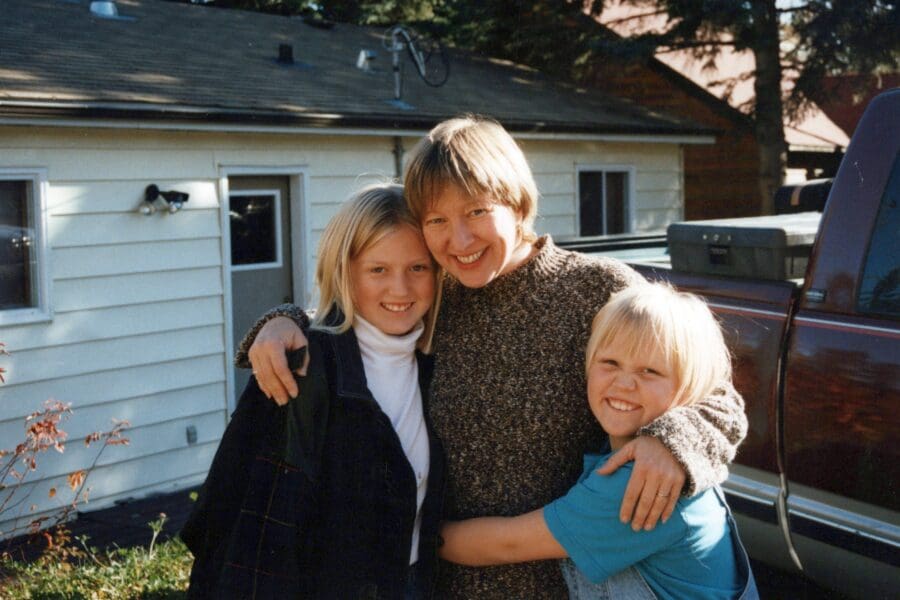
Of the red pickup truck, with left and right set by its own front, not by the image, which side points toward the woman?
right

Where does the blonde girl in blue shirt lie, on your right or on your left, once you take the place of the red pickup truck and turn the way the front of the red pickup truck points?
on your right

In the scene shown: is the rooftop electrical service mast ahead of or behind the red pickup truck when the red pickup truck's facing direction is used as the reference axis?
behind

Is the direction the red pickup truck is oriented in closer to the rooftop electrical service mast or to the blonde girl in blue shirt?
the blonde girl in blue shirt

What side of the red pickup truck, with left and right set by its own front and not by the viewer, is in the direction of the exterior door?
back

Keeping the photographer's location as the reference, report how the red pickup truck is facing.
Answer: facing the viewer and to the right of the viewer
